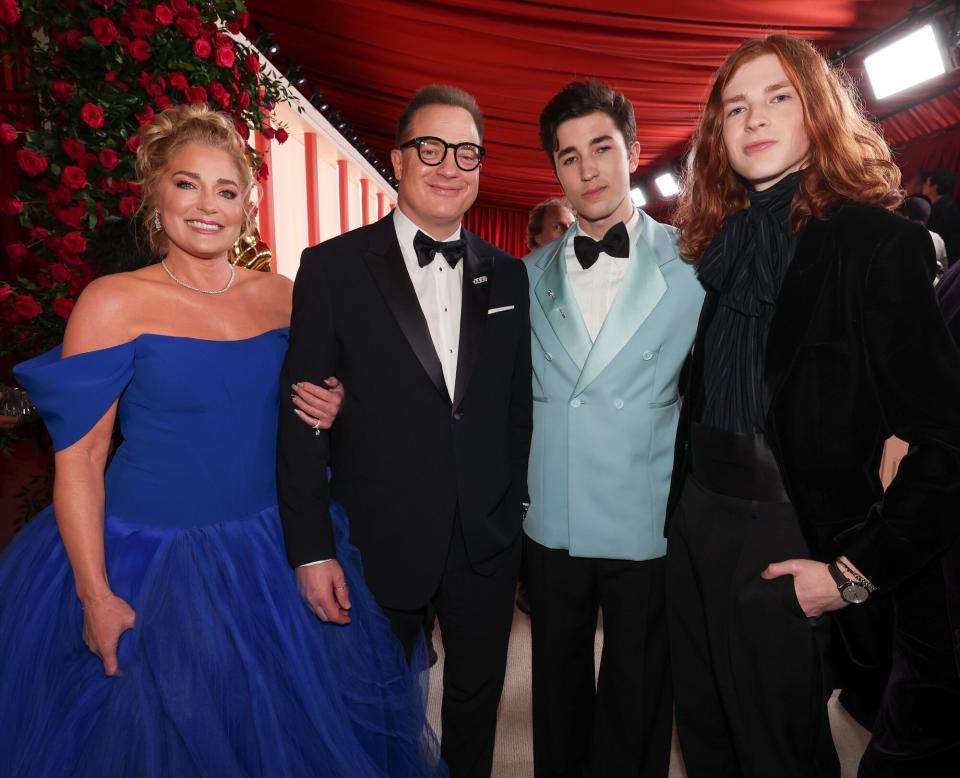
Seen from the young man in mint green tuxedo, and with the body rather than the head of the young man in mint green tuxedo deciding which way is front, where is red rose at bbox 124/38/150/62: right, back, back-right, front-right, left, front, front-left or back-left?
right

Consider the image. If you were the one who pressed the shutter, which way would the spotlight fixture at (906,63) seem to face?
facing the viewer and to the left of the viewer

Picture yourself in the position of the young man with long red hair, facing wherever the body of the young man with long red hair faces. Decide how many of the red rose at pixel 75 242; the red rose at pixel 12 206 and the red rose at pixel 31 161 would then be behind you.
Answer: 0

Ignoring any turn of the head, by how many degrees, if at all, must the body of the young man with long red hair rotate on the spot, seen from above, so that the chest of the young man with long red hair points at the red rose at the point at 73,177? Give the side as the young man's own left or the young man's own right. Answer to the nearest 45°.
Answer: approximately 45° to the young man's own right

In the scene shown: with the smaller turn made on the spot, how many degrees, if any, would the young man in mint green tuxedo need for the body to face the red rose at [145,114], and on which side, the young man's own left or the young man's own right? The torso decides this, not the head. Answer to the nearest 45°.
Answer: approximately 90° to the young man's own right

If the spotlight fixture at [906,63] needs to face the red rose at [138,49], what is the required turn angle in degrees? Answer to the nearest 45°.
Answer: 0° — it already faces it

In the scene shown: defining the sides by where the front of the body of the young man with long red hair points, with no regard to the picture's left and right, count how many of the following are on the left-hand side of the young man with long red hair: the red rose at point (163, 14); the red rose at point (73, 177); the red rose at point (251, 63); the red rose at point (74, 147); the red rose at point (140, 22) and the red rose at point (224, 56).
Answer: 0

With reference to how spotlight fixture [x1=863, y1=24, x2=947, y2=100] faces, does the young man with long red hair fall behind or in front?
in front

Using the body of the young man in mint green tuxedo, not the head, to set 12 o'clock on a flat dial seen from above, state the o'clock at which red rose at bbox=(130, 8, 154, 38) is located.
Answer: The red rose is roughly at 3 o'clock from the young man in mint green tuxedo.

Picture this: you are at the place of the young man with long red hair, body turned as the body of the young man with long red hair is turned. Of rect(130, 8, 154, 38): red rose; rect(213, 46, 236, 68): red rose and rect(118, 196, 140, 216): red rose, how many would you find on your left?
0

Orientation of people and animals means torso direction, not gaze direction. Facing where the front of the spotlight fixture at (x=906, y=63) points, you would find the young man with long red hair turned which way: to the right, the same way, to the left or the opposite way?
the same way

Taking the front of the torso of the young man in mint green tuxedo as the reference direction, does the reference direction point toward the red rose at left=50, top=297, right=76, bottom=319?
no

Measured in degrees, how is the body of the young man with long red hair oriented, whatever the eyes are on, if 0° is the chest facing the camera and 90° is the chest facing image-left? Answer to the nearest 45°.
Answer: approximately 45°

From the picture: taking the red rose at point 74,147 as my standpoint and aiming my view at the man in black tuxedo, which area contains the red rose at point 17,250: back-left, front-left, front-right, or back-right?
back-right

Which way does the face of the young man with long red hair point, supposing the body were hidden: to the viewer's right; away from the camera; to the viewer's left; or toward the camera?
toward the camera

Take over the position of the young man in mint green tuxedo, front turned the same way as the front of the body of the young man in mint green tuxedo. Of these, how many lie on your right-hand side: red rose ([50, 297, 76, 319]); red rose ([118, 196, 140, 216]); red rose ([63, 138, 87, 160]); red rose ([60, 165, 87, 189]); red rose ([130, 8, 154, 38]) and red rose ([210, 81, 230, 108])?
6

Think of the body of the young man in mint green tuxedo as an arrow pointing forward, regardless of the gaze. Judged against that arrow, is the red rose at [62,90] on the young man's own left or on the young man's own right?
on the young man's own right

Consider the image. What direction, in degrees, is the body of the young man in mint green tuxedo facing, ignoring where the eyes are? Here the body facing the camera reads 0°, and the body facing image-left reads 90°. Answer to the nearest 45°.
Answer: approximately 0°

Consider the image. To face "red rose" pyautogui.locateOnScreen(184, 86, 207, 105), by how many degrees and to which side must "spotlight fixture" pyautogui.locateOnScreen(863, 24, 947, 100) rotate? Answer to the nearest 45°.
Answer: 0° — it already faces it

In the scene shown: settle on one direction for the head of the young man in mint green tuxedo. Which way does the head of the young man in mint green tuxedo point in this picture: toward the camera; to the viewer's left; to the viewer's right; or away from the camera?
toward the camera
